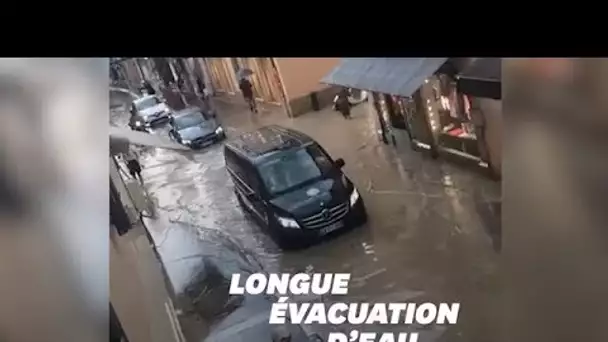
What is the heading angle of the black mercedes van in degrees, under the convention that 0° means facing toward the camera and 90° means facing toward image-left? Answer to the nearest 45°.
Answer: approximately 315°

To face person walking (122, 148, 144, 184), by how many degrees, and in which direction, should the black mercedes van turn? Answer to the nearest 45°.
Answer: approximately 135° to its right
